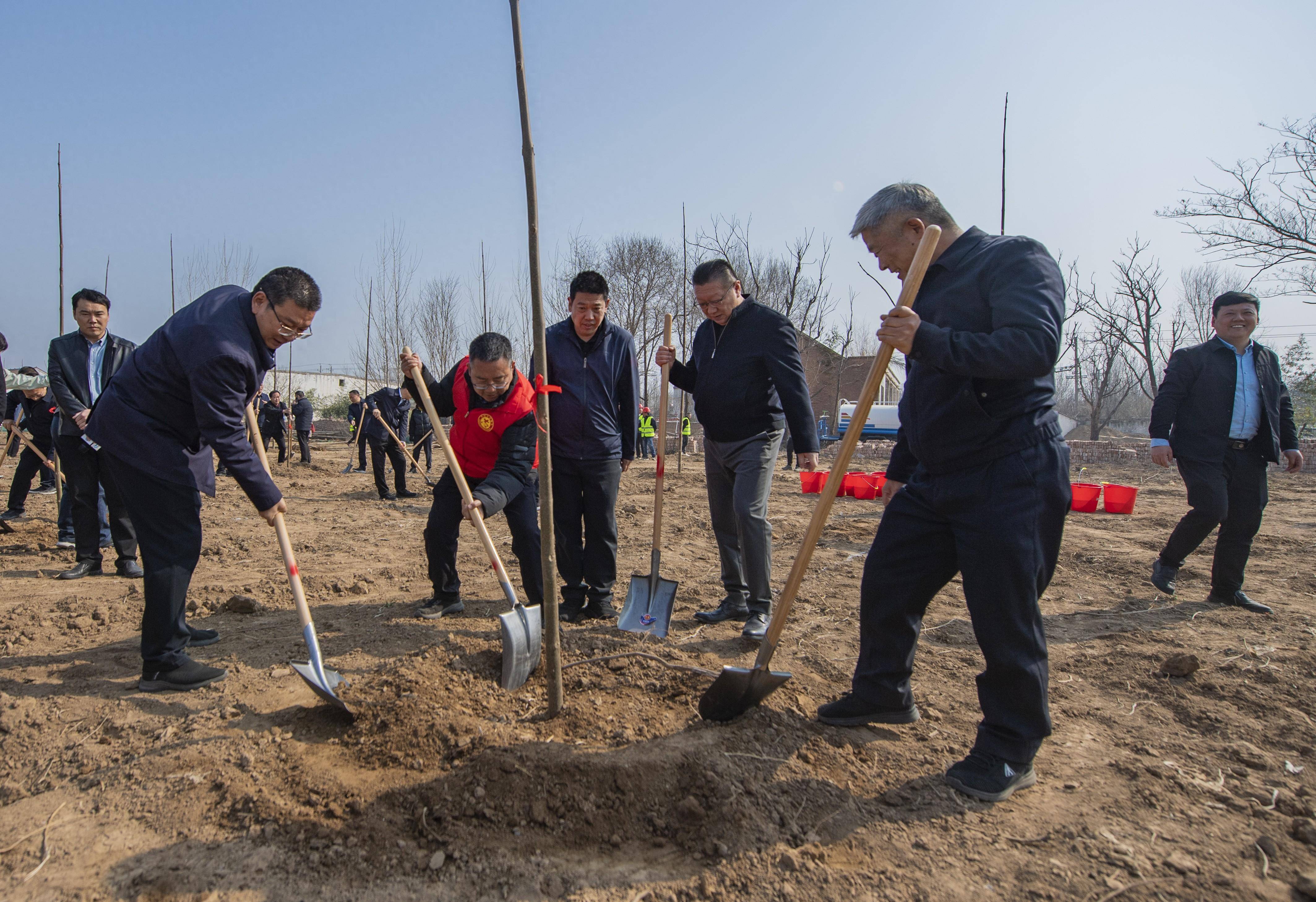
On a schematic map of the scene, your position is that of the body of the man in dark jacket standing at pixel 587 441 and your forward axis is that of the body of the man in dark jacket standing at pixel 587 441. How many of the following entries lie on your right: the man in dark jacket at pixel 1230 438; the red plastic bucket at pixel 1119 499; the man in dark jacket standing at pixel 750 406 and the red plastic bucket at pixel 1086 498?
0

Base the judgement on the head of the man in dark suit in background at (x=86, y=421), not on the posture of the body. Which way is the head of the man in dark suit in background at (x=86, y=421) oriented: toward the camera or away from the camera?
toward the camera

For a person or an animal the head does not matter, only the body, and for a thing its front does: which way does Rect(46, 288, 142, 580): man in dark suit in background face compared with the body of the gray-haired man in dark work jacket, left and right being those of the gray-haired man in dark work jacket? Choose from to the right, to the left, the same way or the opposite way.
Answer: to the left

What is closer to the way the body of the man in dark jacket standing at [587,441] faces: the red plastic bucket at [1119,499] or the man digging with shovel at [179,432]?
the man digging with shovel

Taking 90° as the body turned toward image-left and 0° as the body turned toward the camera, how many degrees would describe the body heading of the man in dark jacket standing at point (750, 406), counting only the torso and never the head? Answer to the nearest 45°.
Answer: approximately 45°

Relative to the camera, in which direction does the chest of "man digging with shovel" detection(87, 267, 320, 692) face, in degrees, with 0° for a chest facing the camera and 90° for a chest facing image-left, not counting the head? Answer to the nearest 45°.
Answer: approximately 270°

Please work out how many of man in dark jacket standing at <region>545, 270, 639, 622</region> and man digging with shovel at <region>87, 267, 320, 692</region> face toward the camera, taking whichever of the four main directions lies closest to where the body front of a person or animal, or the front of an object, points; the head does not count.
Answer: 1

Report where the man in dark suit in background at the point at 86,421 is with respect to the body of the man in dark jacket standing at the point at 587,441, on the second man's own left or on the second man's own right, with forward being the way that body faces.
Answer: on the second man's own right

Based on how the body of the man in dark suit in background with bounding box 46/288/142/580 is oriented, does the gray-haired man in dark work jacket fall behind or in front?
in front

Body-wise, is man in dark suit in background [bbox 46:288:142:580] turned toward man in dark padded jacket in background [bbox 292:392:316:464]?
no

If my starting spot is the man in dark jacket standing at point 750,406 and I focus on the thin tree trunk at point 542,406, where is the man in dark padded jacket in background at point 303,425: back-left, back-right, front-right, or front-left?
back-right

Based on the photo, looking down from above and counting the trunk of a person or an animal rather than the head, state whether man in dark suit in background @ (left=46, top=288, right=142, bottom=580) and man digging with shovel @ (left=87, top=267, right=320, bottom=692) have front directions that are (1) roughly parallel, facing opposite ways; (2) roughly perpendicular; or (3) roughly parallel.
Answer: roughly perpendicular

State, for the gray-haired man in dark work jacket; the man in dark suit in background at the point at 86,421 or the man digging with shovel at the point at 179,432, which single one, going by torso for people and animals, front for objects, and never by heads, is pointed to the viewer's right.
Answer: the man digging with shovel

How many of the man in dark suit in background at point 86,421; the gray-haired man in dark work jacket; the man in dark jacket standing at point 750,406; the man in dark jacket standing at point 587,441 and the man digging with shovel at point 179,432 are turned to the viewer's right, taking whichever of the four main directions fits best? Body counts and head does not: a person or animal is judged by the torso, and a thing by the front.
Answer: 1

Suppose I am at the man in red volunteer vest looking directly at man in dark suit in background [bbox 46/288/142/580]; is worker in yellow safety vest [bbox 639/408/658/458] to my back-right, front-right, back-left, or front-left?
front-right

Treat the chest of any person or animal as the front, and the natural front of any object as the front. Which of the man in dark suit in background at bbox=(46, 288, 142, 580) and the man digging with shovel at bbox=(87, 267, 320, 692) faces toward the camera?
the man in dark suit in background

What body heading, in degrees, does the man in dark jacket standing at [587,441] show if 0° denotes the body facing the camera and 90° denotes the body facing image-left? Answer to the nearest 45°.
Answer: approximately 0°
